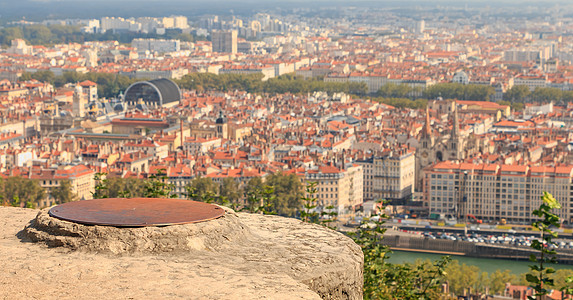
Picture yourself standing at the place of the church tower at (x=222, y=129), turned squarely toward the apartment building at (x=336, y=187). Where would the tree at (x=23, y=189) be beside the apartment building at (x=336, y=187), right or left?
right

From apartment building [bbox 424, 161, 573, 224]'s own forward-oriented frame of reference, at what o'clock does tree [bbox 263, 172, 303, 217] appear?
The tree is roughly at 2 o'clock from the apartment building.

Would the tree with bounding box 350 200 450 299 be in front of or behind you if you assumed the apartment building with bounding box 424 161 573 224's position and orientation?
in front

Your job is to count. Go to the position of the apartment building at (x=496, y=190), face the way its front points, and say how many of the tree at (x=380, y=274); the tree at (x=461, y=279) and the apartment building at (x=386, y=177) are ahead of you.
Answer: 2

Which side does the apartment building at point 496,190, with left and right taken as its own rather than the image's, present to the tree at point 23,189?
right

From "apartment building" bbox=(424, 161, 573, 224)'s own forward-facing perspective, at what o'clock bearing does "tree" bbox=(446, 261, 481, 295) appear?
The tree is roughly at 12 o'clock from the apartment building.

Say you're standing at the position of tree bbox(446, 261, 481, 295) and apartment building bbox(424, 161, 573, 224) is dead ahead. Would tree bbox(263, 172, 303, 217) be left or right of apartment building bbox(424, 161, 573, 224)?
left

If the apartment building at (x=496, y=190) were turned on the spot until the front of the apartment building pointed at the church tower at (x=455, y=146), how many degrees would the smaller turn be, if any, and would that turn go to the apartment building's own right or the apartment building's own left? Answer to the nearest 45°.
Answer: approximately 180°

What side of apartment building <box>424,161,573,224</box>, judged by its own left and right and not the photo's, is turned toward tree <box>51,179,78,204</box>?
right

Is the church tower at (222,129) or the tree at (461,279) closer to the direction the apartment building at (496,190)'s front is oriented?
the tree

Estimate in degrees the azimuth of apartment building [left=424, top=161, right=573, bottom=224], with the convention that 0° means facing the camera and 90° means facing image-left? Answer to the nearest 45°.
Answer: approximately 0°

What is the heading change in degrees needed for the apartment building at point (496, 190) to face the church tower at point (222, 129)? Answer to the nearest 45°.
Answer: approximately 135° to its right

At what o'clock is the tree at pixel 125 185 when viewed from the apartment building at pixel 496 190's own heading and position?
The tree is roughly at 2 o'clock from the apartment building.

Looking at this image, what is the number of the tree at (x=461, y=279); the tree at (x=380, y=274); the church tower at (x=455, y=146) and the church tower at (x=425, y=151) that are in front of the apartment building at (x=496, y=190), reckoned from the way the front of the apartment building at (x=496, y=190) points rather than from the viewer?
2
